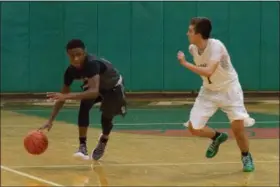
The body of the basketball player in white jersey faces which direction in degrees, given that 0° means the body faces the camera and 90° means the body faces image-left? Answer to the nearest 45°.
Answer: approximately 45°

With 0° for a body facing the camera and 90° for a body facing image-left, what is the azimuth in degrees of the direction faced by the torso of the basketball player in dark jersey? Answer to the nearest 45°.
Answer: approximately 45°

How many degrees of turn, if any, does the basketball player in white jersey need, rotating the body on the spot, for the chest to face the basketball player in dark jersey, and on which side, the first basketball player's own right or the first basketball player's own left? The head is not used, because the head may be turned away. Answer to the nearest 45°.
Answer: approximately 45° to the first basketball player's own right

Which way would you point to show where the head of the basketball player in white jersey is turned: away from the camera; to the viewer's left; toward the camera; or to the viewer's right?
to the viewer's left

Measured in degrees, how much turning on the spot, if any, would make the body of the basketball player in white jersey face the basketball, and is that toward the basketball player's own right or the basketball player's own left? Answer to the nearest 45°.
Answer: approximately 45° to the basketball player's own right

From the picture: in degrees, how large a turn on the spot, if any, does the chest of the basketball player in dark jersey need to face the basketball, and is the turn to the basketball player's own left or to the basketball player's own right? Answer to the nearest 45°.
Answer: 0° — they already face it

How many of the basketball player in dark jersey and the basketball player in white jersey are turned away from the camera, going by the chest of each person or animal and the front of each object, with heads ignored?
0
